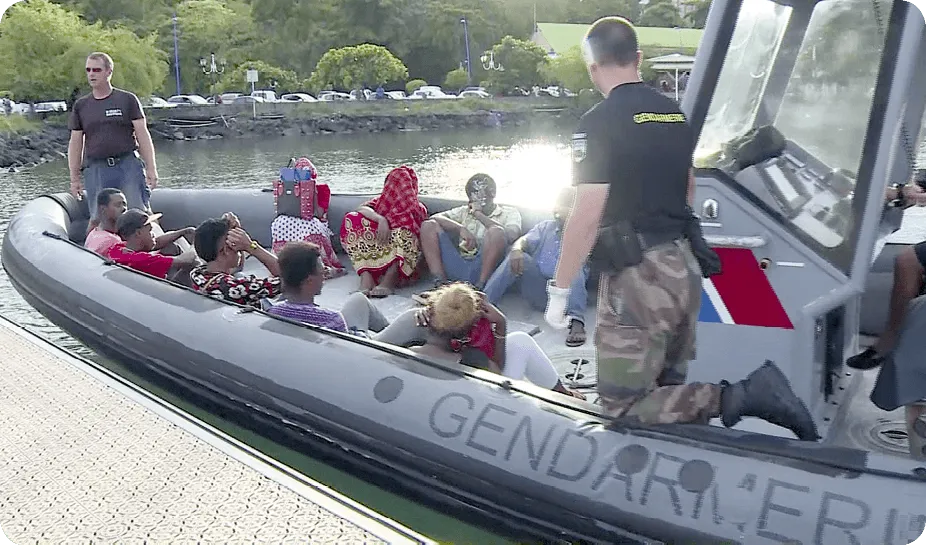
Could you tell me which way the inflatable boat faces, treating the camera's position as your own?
facing away from the viewer and to the left of the viewer

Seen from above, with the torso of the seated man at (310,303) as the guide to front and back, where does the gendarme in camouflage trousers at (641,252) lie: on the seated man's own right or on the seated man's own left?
on the seated man's own right

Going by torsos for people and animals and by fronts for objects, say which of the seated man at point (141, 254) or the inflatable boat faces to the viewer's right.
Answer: the seated man

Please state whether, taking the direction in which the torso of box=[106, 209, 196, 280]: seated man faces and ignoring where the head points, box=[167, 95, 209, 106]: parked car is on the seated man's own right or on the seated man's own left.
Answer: on the seated man's own left

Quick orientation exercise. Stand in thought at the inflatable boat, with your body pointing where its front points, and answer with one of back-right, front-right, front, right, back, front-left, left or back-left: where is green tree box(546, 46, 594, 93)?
front-right

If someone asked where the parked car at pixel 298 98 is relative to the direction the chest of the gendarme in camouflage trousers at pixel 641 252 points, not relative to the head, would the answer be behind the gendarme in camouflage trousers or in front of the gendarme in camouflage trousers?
in front

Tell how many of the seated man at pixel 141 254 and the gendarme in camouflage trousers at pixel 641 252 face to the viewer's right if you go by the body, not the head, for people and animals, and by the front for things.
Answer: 1

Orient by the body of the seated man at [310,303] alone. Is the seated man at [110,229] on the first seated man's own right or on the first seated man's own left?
on the first seated man's own left

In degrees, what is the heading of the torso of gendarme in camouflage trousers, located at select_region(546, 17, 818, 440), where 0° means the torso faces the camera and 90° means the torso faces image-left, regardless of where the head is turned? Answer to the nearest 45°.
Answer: approximately 135°

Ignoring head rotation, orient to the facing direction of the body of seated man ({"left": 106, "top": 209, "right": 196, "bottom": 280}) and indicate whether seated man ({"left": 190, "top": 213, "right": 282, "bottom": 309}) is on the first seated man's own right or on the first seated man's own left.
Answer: on the first seated man's own right

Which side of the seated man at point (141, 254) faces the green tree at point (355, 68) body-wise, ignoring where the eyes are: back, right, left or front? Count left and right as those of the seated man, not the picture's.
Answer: left

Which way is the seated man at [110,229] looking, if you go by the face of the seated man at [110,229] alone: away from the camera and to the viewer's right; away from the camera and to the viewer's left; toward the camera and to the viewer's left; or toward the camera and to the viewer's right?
toward the camera and to the viewer's right

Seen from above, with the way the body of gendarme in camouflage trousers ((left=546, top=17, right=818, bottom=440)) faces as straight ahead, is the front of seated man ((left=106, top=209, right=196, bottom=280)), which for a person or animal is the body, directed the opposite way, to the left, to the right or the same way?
to the right

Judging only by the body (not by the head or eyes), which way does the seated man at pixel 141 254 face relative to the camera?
to the viewer's right
